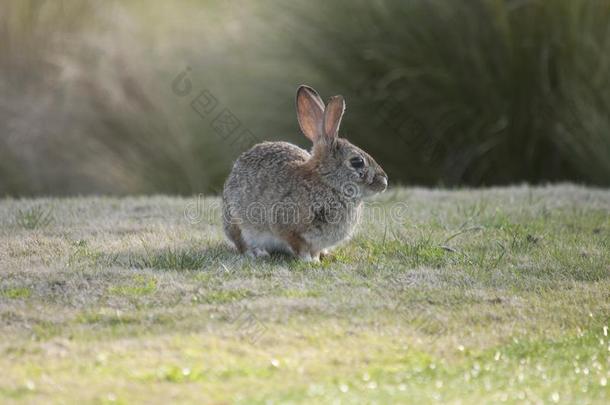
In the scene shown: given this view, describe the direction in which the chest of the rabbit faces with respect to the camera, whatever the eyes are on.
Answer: to the viewer's right
